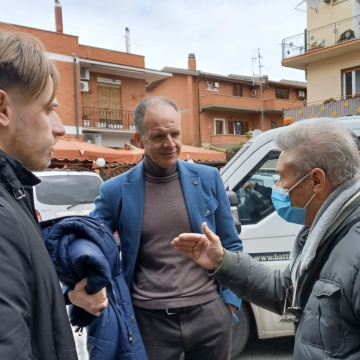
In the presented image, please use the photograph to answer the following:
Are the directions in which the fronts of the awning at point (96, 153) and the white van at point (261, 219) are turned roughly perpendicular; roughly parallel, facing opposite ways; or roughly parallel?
roughly perpendicular

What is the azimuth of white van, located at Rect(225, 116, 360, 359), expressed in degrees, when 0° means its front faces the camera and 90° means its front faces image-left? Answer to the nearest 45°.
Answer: approximately 90°

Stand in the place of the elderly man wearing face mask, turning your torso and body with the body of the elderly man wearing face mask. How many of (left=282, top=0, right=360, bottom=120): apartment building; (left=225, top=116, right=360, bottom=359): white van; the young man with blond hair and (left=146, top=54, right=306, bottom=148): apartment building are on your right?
3

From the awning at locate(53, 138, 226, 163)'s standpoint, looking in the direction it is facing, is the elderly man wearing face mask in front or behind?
in front

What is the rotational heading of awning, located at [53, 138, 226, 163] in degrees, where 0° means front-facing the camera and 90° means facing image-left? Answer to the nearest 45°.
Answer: approximately 0°

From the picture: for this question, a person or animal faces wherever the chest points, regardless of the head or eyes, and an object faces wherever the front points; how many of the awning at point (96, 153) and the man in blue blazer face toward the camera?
2

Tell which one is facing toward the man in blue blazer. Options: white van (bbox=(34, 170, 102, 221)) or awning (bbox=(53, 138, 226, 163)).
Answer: the awning

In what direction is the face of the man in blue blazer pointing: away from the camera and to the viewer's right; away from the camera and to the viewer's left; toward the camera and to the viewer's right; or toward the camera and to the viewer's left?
toward the camera and to the viewer's right

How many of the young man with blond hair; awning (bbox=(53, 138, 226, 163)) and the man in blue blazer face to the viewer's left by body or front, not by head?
0

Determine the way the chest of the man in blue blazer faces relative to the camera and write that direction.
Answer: toward the camera

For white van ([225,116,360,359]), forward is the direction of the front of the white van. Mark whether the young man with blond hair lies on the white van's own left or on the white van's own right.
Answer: on the white van's own left

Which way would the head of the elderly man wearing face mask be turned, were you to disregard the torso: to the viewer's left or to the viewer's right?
to the viewer's left
